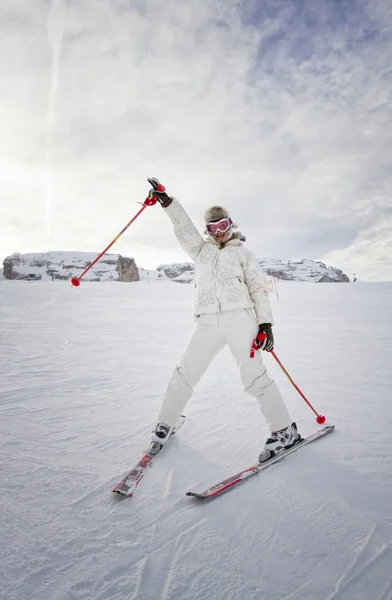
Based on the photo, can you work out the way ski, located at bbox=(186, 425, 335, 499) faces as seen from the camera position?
facing the viewer and to the left of the viewer

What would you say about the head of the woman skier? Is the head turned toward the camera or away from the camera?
toward the camera
